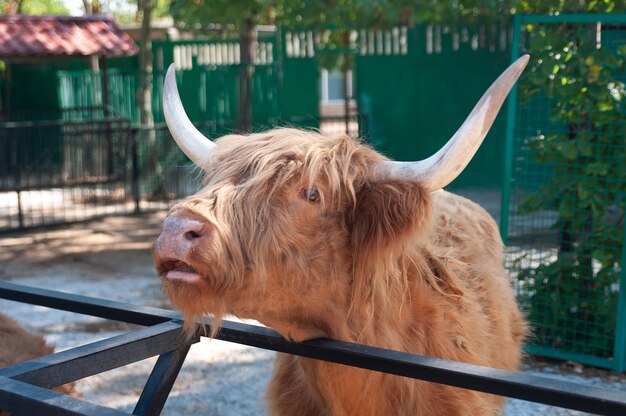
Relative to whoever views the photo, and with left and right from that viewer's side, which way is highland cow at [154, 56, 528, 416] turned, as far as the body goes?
facing the viewer and to the left of the viewer

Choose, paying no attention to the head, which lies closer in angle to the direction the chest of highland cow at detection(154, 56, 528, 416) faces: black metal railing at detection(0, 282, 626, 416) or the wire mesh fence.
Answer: the black metal railing

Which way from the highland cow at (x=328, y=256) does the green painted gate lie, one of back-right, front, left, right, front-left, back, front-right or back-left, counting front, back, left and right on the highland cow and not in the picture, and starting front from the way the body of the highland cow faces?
back-right

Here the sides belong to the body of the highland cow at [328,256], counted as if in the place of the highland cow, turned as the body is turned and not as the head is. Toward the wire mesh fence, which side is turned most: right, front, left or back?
back

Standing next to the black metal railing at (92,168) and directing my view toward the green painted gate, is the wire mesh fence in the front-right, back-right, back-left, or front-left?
front-right

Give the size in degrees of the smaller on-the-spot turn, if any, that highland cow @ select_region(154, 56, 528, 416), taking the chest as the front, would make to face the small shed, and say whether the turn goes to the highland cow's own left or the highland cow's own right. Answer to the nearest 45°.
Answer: approximately 90° to the highland cow's own right

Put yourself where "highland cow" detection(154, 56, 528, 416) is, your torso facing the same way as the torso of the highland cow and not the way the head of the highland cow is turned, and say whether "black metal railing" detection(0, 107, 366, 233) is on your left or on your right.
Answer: on your right

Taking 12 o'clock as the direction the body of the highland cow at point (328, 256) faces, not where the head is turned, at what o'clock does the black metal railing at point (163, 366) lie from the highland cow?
The black metal railing is roughly at 12 o'clock from the highland cow.

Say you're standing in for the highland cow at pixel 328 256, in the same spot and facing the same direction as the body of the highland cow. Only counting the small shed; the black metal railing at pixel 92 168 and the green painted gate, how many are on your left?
0
